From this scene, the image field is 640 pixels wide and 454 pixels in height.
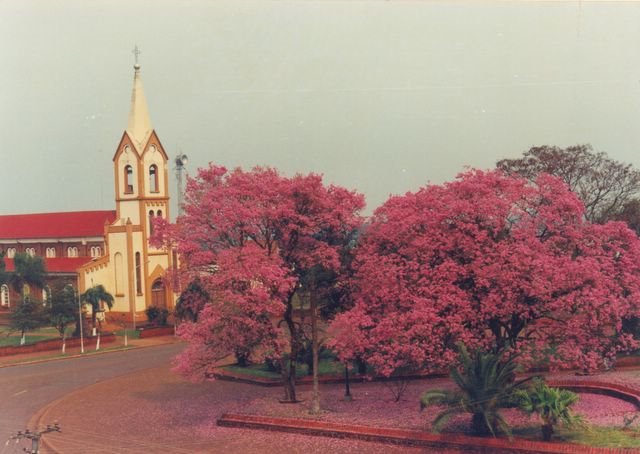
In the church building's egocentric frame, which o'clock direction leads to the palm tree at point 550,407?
The palm tree is roughly at 1 o'clock from the church building.

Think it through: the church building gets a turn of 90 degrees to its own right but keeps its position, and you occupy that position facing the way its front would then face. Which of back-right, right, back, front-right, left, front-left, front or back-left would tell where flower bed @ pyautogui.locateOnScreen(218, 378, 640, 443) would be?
front-left

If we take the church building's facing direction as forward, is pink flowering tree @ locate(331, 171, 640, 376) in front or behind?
in front

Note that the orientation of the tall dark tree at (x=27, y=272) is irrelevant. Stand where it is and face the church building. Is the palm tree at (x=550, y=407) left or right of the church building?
right

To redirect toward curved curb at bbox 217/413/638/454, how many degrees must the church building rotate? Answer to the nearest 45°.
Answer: approximately 45° to its right

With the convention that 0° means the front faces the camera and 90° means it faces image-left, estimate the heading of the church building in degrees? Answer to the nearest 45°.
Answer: approximately 315°

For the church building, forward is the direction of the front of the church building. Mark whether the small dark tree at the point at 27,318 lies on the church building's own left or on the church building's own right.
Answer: on the church building's own right

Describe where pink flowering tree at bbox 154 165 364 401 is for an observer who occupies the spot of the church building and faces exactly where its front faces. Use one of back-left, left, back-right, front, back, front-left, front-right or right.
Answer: front-right

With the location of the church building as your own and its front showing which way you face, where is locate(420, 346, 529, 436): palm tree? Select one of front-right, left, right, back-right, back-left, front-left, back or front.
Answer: front-right

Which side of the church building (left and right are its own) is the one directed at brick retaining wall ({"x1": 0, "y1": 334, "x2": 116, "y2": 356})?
right
